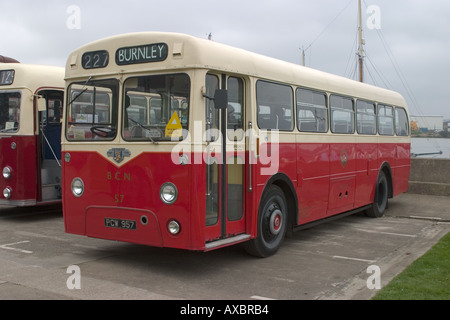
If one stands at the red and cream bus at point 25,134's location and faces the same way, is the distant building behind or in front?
behind

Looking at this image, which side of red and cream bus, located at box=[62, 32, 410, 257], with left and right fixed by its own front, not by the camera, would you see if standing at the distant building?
back

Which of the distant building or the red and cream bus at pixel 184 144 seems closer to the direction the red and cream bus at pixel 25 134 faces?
the red and cream bus

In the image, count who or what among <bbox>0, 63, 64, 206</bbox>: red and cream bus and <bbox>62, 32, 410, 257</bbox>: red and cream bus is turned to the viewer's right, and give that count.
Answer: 0

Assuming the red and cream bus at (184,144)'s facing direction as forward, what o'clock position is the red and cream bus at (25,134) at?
the red and cream bus at (25,134) is roughly at 3 o'clock from the red and cream bus at (184,144).

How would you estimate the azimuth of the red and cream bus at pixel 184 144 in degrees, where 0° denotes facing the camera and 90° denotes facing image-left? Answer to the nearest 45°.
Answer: approximately 45°

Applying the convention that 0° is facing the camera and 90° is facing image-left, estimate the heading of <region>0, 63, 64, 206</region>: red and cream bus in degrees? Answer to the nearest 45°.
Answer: approximately 45°

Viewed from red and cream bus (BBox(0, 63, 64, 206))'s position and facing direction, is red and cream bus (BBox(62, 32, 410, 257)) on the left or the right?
on its left
